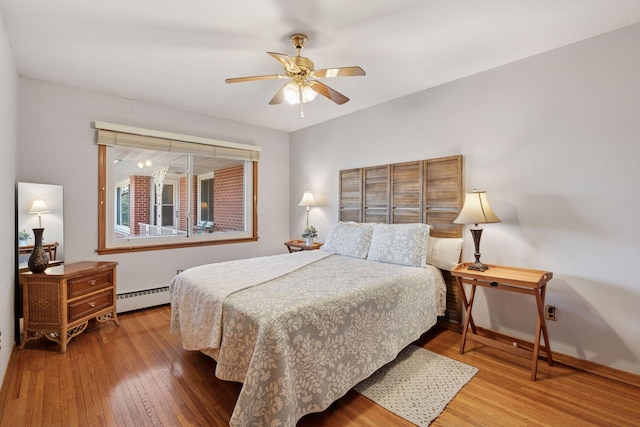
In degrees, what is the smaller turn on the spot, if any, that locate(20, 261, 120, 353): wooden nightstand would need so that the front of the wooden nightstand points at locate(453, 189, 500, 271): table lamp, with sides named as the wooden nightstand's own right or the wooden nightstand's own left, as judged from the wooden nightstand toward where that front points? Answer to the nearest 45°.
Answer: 0° — it already faces it

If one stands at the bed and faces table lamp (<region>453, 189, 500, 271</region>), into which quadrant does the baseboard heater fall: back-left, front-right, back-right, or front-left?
back-left

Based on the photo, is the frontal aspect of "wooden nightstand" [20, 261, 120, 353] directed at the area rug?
yes

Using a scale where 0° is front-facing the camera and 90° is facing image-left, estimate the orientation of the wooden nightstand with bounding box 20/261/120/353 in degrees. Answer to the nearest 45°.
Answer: approximately 315°

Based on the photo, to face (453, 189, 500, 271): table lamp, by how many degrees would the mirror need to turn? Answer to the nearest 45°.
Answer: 0° — it already faces it

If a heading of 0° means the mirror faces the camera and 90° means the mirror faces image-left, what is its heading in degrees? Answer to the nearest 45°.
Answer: approximately 315°

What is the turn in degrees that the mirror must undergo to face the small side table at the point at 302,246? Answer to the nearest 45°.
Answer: approximately 45° to its left

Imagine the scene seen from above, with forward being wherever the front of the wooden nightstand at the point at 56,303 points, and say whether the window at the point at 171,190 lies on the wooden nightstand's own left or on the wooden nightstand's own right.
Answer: on the wooden nightstand's own left

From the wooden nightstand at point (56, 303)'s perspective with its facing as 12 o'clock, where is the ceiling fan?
The ceiling fan is roughly at 12 o'clock from the wooden nightstand.

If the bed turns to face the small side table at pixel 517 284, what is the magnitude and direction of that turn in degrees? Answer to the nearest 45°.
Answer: approximately 135° to its left

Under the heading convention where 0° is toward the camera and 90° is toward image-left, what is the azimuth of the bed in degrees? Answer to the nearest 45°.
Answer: approximately 45°

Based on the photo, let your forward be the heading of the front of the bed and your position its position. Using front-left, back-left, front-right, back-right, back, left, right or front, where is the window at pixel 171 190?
right

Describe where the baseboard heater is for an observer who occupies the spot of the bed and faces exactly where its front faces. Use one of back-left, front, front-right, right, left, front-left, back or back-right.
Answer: right

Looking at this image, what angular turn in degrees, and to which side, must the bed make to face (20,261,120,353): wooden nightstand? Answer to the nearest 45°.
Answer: approximately 45° to its right
